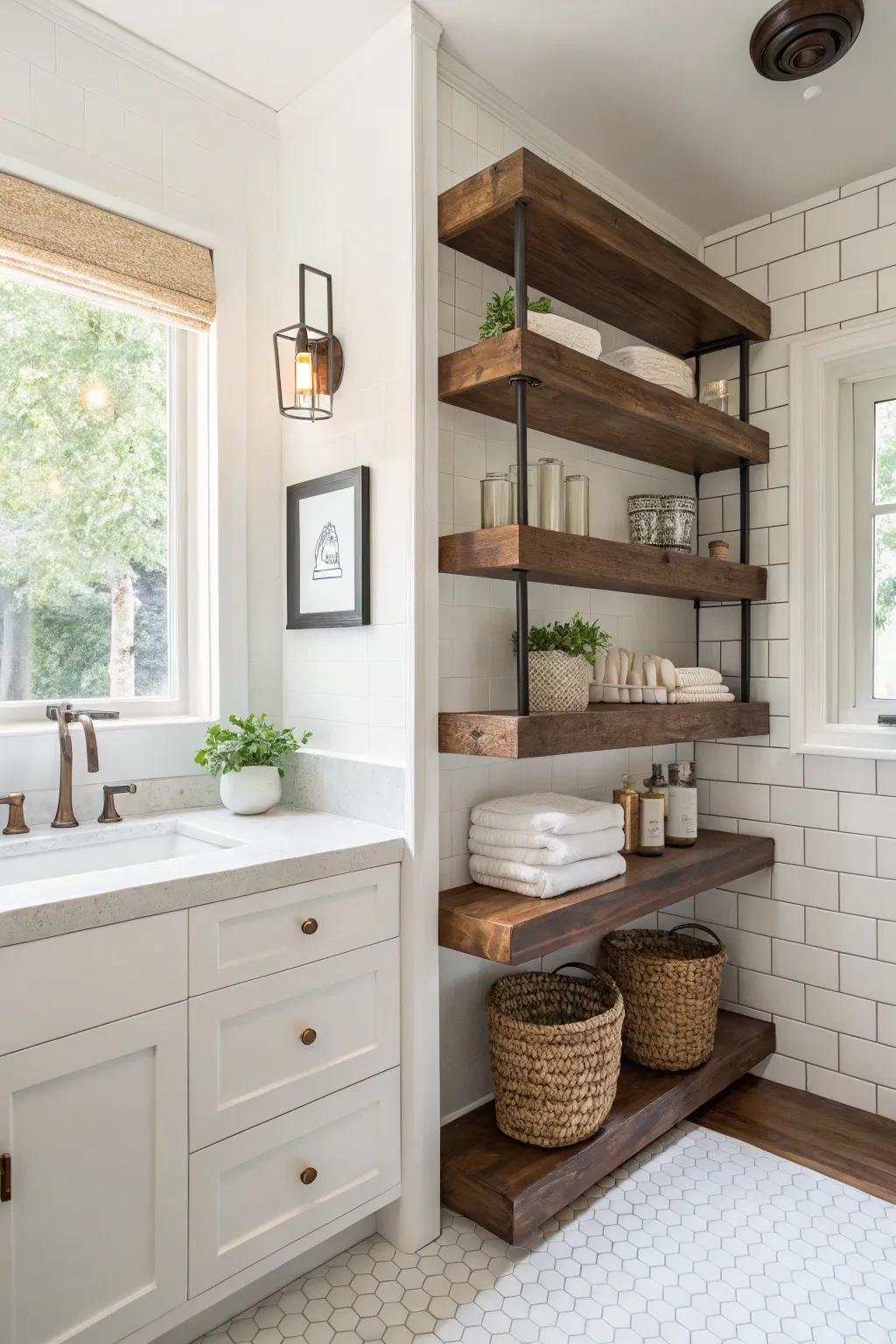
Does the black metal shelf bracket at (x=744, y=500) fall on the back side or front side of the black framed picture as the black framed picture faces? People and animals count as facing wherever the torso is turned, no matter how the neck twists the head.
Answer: on the back side

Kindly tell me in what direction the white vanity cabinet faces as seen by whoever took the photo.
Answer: facing the viewer and to the right of the viewer

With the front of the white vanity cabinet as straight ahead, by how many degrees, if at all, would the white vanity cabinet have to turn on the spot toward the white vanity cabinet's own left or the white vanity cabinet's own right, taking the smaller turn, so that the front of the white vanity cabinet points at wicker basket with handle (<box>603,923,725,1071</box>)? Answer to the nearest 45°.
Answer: approximately 90° to the white vanity cabinet's own left

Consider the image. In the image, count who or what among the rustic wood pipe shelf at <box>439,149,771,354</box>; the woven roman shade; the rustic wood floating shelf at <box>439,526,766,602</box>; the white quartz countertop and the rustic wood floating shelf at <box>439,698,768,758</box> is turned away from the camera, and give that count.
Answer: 0

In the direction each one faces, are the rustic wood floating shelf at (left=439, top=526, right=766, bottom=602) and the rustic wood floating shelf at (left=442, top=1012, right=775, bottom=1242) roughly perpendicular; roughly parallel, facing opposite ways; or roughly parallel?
roughly parallel

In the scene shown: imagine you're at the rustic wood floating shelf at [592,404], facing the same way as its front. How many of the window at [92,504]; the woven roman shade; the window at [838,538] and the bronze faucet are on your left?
1
